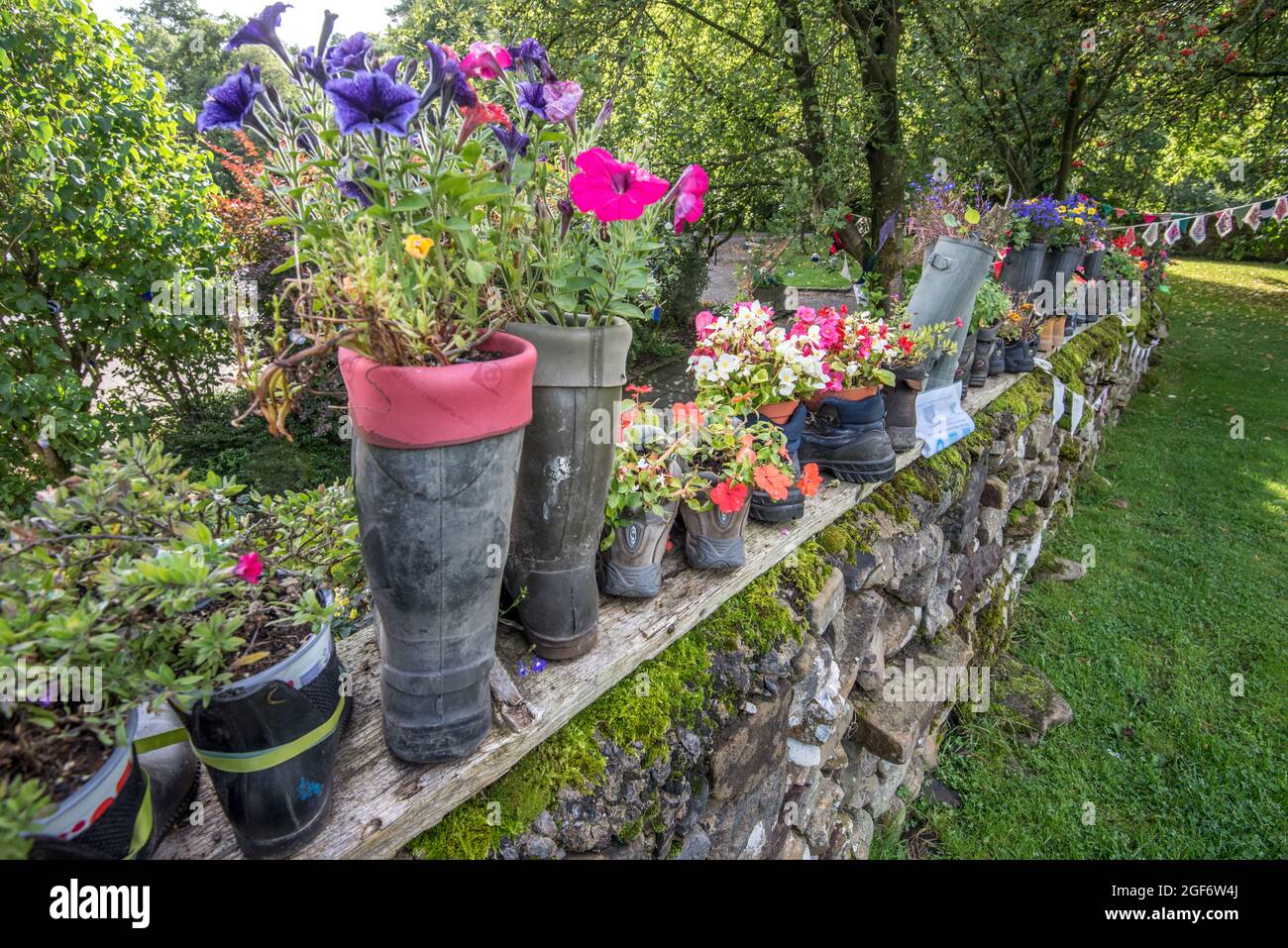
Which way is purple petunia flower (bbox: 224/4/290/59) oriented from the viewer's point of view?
to the viewer's left

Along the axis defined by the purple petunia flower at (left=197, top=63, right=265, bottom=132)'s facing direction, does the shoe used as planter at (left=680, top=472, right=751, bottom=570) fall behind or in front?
behind

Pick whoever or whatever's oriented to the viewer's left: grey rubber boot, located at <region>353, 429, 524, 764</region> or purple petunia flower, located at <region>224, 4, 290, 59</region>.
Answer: the purple petunia flower

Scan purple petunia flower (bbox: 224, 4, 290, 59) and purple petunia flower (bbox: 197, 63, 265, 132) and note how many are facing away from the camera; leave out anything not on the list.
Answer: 0
